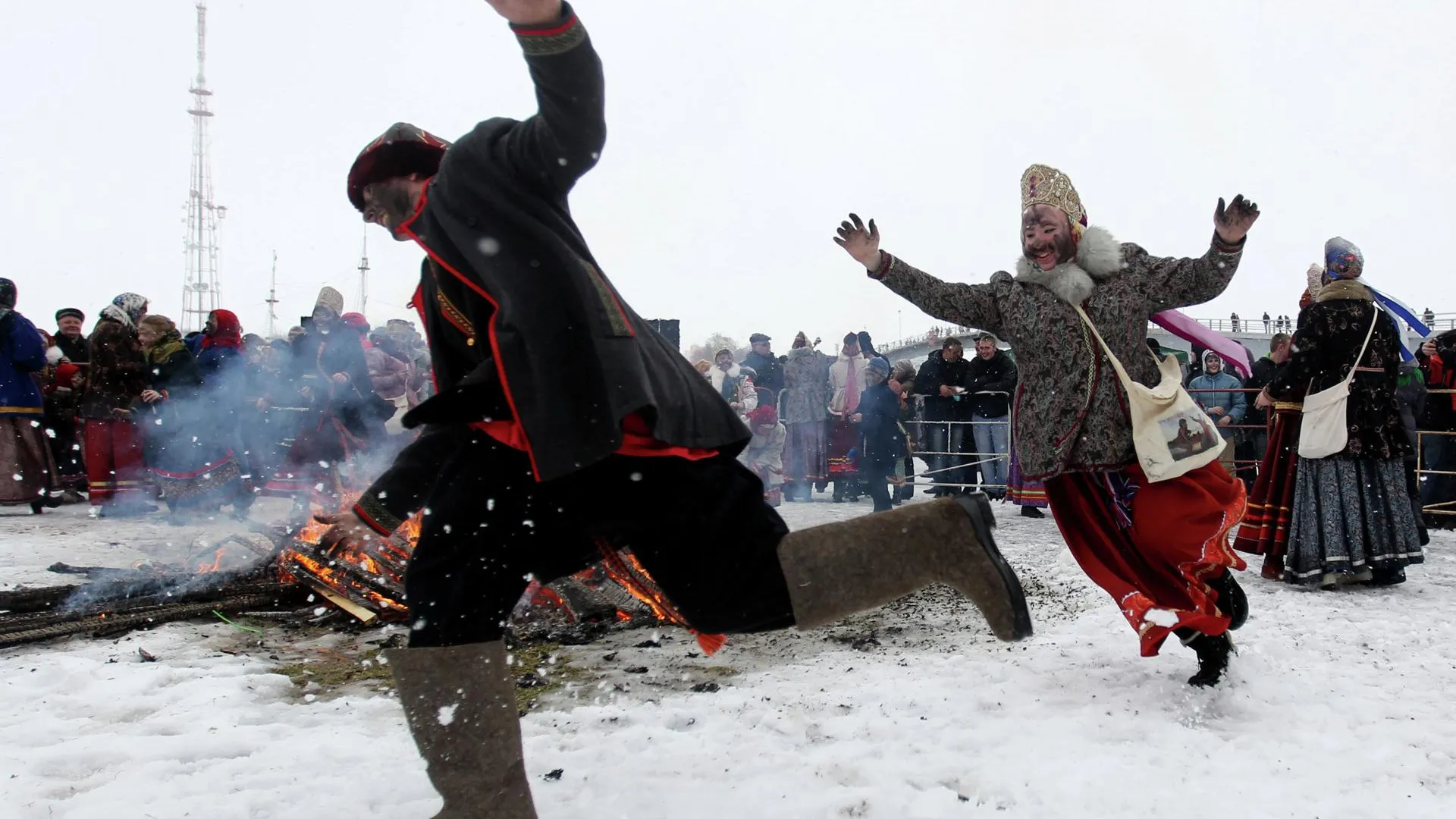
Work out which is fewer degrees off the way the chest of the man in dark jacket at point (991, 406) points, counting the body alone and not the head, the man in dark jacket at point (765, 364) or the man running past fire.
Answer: the man running past fire

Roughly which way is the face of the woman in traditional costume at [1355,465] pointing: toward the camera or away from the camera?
away from the camera

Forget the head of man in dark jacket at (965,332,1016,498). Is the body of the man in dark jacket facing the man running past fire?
yes

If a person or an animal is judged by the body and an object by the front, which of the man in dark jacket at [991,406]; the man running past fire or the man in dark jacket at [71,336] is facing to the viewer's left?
the man running past fire

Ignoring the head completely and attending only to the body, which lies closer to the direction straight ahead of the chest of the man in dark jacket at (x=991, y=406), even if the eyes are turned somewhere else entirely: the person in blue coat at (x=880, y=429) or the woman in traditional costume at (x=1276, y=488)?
the woman in traditional costume

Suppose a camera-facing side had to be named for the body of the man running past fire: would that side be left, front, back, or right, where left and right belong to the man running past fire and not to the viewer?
left

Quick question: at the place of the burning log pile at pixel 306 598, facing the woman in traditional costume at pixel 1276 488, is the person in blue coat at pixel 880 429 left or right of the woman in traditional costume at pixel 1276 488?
left

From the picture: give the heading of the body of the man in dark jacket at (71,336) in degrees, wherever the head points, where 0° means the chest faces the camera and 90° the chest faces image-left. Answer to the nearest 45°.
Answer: approximately 0°

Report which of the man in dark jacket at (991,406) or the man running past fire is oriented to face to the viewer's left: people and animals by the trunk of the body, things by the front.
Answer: the man running past fire

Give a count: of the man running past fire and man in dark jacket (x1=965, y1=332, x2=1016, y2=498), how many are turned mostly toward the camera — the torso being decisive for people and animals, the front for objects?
1

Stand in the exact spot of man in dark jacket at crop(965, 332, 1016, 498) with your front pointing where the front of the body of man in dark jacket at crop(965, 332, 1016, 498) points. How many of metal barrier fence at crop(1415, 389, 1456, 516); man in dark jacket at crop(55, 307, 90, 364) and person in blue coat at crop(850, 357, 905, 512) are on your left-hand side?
1

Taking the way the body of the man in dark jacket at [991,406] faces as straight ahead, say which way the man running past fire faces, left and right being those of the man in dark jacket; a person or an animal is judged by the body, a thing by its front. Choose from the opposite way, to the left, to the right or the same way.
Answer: to the right
